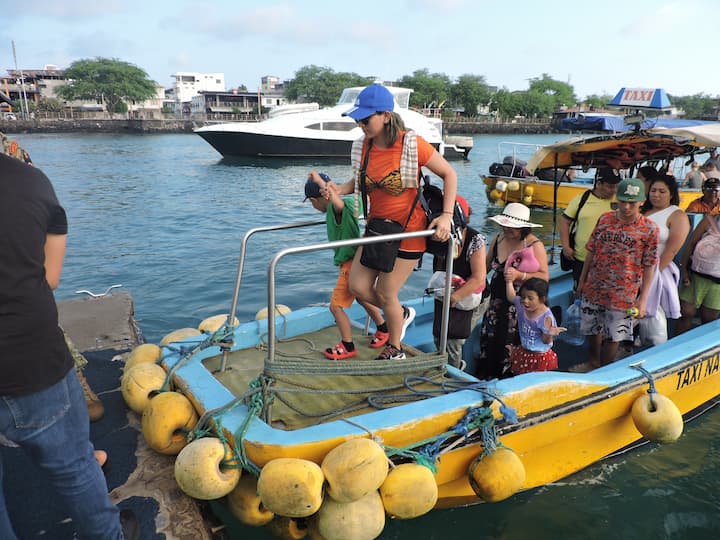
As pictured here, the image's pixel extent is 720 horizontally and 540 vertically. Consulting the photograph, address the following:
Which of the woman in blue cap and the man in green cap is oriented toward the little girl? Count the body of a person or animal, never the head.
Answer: the man in green cap

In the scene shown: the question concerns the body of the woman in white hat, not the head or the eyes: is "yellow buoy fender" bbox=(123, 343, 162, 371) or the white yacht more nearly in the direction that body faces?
the yellow buoy fender

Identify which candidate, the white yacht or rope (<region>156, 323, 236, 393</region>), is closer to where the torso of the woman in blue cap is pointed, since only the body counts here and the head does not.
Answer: the rope

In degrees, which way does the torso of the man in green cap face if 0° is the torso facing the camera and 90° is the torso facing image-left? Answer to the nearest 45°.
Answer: approximately 45°

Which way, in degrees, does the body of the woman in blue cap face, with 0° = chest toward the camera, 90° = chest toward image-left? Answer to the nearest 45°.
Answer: approximately 45°

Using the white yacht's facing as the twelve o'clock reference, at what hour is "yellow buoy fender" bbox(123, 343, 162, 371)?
The yellow buoy fender is roughly at 9 o'clock from the white yacht.

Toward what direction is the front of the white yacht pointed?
to the viewer's left

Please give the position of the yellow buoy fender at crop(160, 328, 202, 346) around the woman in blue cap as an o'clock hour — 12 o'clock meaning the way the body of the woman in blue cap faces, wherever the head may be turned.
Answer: The yellow buoy fender is roughly at 2 o'clock from the woman in blue cap.

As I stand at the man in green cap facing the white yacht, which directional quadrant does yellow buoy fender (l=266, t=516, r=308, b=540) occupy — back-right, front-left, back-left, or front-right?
back-left
